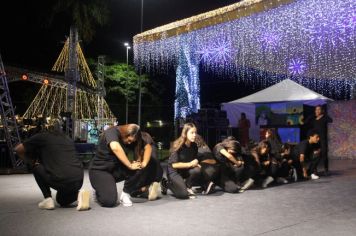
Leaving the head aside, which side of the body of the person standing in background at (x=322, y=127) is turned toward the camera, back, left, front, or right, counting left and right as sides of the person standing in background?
front

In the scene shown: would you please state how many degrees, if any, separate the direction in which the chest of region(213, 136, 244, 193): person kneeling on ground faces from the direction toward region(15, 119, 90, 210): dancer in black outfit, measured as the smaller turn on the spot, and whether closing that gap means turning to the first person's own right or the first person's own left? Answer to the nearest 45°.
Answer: approximately 90° to the first person's own right

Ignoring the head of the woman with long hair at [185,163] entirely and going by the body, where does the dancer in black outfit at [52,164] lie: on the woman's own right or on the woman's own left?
on the woman's own right

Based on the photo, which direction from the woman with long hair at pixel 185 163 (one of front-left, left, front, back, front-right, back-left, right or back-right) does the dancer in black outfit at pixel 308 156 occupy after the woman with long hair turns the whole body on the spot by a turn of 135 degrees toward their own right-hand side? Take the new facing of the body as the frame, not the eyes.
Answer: back-right

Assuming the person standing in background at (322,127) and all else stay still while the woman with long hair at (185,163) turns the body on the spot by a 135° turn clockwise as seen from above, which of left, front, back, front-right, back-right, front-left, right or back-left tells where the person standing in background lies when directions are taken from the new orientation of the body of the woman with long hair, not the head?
back-right

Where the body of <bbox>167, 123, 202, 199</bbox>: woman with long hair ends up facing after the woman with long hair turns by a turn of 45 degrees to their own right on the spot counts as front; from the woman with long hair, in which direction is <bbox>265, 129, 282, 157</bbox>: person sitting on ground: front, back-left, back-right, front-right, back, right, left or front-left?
back-left

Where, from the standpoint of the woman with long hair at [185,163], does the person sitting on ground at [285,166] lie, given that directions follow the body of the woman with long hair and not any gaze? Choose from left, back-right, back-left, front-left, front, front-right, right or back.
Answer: left

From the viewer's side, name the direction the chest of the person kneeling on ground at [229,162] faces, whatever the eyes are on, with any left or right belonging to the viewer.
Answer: facing the viewer and to the right of the viewer

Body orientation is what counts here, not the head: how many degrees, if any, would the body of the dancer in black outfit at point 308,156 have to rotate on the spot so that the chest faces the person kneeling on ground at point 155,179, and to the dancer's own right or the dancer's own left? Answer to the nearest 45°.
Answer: approximately 90° to the dancer's own right
